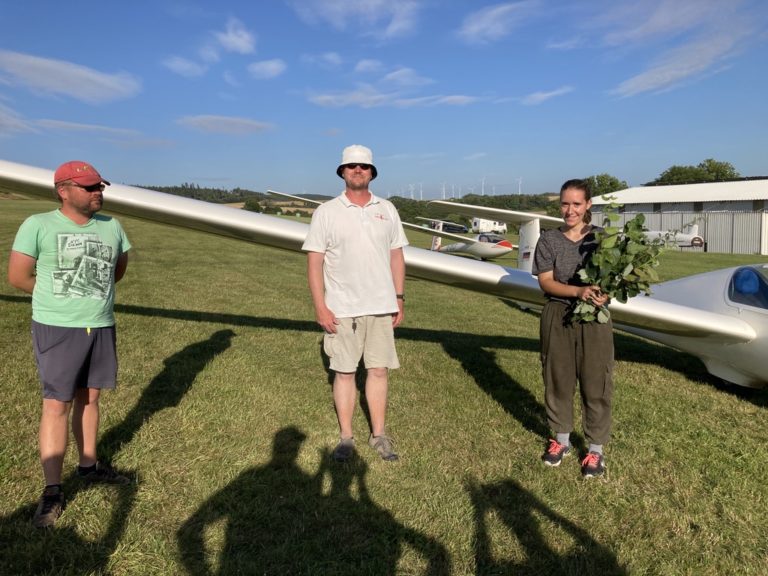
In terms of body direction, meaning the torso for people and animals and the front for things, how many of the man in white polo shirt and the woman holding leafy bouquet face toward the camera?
2

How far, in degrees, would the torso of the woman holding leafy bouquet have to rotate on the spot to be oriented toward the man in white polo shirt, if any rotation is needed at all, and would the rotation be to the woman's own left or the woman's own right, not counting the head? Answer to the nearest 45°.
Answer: approximately 90° to the woman's own right

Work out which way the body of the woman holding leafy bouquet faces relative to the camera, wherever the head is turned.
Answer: toward the camera

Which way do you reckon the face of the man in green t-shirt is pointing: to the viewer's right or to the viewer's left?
to the viewer's right

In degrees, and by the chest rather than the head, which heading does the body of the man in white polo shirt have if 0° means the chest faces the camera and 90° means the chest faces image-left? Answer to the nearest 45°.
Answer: approximately 0°

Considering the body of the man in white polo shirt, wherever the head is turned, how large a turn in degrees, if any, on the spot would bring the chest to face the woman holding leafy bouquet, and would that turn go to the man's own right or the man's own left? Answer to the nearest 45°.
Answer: approximately 90° to the man's own left

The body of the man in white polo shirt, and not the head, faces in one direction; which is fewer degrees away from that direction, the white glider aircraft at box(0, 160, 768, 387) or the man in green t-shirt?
the man in green t-shirt

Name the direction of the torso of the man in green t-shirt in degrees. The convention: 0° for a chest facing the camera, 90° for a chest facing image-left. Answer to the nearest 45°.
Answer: approximately 315°

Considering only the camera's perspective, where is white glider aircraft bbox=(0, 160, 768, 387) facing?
facing the viewer and to the right of the viewer
